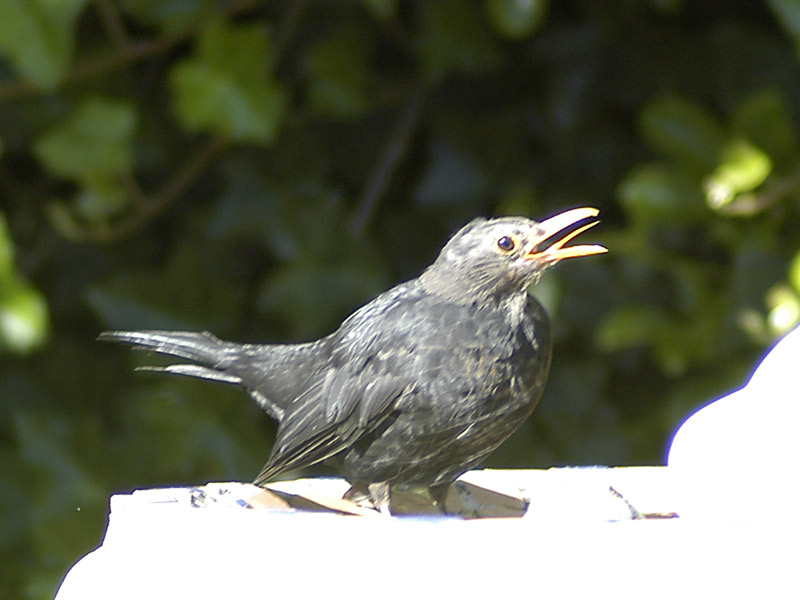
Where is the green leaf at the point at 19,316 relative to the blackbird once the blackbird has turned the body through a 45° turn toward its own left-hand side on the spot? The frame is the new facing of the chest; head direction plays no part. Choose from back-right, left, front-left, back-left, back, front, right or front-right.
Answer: left

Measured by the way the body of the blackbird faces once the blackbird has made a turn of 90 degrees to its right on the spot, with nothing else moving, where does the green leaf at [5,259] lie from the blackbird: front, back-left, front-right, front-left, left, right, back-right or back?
back-right

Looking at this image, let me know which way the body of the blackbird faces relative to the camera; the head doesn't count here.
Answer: to the viewer's right

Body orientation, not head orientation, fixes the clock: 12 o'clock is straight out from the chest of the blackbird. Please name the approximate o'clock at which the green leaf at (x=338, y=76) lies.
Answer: The green leaf is roughly at 9 o'clock from the blackbird.

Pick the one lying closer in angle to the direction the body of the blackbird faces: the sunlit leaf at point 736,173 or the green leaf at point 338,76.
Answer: the sunlit leaf

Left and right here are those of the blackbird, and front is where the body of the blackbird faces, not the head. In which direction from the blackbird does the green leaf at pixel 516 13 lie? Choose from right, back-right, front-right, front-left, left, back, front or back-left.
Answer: front-left

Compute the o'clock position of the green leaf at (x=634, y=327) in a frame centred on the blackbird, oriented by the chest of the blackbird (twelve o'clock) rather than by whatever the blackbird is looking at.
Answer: The green leaf is roughly at 10 o'clock from the blackbird.

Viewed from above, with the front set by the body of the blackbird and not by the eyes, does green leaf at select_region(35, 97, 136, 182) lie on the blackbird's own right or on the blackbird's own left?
on the blackbird's own left
